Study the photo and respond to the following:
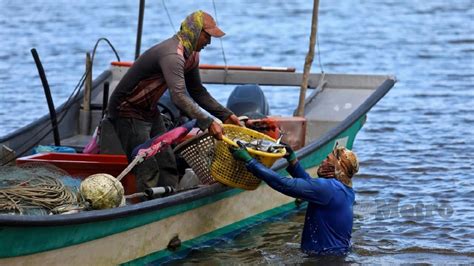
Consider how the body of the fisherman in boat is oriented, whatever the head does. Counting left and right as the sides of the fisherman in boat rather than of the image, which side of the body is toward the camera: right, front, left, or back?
right

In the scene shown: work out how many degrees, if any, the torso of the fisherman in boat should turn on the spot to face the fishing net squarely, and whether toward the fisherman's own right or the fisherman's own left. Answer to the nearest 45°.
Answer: approximately 135° to the fisherman's own right
